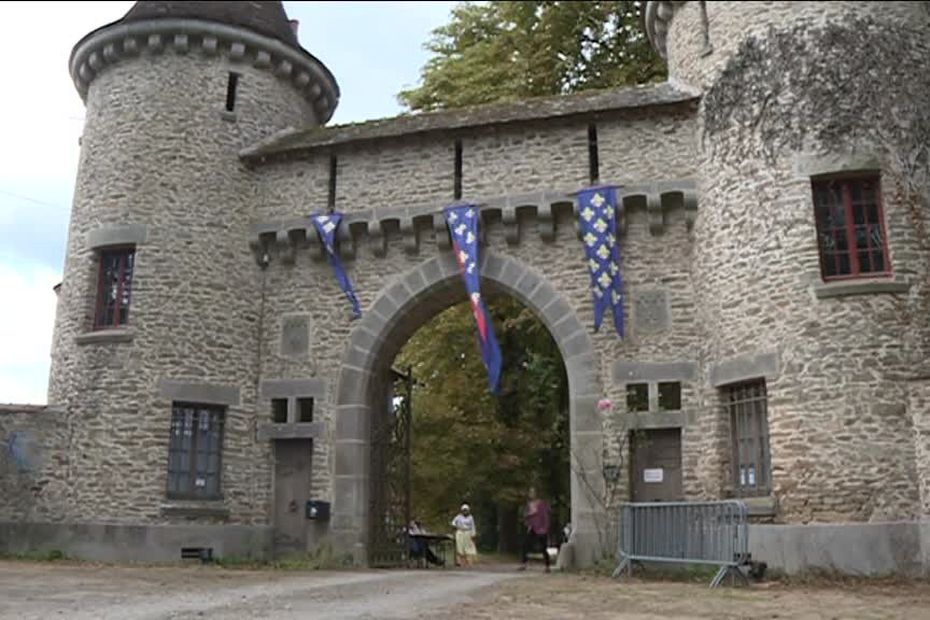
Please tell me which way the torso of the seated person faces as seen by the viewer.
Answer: to the viewer's right

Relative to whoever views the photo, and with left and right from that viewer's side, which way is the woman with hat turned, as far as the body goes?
facing the viewer

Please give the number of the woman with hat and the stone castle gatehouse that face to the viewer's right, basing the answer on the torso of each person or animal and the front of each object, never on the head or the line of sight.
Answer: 0

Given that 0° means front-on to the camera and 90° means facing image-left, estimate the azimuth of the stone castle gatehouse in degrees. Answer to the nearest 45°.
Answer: approximately 0°

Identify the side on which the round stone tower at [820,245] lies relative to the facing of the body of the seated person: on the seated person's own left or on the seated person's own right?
on the seated person's own right

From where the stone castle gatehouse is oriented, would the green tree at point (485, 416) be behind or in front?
behind

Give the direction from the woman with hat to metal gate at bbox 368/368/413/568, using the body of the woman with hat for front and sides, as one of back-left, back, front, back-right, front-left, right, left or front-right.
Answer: front-right
